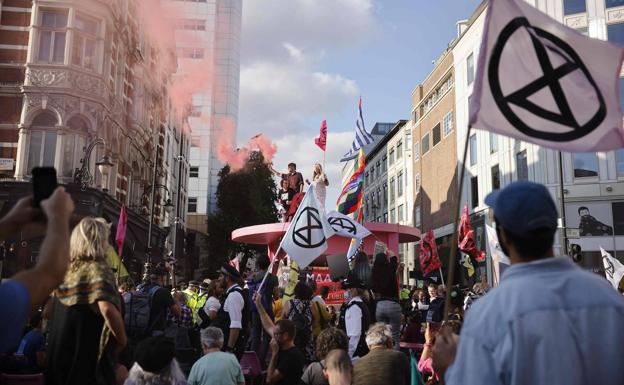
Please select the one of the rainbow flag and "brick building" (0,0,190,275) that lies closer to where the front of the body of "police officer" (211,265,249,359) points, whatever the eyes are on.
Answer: the brick building

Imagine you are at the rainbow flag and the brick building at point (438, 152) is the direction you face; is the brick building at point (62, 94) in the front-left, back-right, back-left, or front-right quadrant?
back-left

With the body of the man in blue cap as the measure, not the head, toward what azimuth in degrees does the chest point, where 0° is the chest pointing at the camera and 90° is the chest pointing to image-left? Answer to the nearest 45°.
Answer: approximately 135°

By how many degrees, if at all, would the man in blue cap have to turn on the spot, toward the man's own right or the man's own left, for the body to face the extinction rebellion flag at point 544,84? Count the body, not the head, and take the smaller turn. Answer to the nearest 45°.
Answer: approximately 45° to the man's own right

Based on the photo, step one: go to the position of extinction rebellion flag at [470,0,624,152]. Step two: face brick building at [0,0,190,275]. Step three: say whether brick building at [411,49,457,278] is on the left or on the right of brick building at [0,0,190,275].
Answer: right
